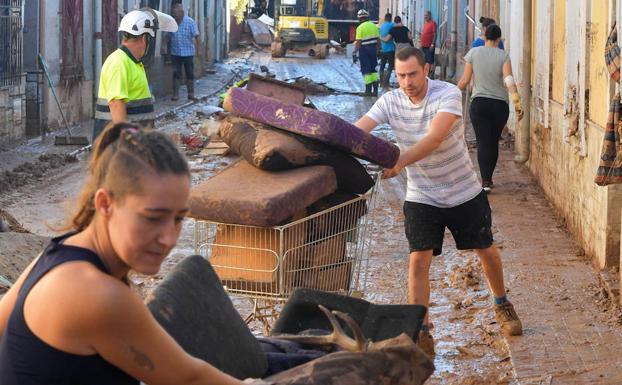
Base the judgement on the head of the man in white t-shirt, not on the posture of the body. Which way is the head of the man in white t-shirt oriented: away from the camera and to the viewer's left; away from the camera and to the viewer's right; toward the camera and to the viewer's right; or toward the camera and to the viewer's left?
toward the camera and to the viewer's left

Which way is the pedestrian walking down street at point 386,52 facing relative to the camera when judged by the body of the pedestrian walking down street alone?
away from the camera

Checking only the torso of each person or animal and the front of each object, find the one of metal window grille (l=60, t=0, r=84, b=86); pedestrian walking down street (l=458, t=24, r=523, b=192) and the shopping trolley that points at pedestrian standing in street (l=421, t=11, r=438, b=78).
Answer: pedestrian walking down street (l=458, t=24, r=523, b=192)

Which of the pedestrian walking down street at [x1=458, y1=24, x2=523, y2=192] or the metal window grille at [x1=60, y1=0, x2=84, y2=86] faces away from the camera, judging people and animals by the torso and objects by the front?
the pedestrian walking down street

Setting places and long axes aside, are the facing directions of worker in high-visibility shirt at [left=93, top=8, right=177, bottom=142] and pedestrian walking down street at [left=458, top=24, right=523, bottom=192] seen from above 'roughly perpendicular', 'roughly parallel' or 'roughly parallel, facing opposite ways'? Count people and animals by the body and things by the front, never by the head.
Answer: roughly perpendicular

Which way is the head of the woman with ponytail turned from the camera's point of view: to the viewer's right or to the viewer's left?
to the viewer's right

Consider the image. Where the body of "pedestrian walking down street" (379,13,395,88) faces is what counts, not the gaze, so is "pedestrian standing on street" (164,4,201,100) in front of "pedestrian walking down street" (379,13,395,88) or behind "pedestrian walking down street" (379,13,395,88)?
behind

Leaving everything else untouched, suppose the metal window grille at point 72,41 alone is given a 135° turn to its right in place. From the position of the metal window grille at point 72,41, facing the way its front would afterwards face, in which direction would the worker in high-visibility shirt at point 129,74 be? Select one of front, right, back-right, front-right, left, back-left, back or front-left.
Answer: left

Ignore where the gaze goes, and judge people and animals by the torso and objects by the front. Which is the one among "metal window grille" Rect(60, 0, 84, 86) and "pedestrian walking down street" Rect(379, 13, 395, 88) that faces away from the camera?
the pedestrian walking down street

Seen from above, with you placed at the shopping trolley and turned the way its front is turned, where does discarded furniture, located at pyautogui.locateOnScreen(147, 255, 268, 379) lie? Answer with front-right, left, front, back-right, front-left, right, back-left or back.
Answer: front-left

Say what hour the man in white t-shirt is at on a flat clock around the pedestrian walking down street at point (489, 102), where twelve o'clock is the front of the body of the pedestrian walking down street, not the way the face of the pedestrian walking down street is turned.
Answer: The man in white t-shirt is roughly at 6 o'clock from the pedestrian walking down street.

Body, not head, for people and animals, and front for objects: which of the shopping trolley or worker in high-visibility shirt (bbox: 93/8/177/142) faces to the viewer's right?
the worker in high-visibility shirt

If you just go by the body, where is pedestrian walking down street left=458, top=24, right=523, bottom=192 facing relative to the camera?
away from the camera

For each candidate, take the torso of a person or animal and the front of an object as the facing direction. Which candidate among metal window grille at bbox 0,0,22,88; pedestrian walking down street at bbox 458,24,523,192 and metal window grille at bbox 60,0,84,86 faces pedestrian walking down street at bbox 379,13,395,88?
pedestrian walking down street at bbox 458,24,523,192

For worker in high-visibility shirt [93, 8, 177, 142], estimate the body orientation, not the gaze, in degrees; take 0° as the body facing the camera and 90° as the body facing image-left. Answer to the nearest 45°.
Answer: approximately 270°

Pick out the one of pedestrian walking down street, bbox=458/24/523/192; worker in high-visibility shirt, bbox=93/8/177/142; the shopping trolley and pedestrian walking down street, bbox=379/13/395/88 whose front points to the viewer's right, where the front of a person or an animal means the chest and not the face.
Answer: the worker in high-visibility shirt

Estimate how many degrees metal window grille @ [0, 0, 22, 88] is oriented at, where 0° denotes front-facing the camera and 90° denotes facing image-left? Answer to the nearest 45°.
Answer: approximately 315°

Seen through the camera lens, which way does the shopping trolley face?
facing the viewer and to the left of the viewer

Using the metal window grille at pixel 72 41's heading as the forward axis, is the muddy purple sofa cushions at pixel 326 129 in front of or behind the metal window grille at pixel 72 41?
in front

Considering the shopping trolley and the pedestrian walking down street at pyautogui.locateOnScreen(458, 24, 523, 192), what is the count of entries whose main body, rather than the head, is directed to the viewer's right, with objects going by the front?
0

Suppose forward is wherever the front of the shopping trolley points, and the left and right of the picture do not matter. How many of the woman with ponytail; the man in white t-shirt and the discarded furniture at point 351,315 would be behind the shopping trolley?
1
